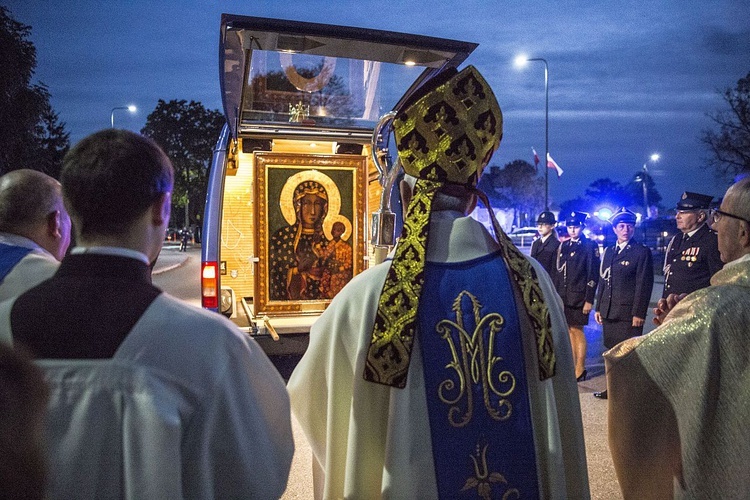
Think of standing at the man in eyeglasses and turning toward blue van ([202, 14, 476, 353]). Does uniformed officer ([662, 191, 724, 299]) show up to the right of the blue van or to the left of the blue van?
right

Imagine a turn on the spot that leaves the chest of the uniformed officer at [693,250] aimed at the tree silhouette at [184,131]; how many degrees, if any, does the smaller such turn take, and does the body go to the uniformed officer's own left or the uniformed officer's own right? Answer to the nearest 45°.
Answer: approximately 90° to the uniformed officer's own right

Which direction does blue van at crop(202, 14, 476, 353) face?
away from the camera

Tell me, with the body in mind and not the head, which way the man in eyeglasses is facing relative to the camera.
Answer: to the viewer's left

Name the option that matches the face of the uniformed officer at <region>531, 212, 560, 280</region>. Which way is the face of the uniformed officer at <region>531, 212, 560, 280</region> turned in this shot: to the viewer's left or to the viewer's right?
to the viewer's left

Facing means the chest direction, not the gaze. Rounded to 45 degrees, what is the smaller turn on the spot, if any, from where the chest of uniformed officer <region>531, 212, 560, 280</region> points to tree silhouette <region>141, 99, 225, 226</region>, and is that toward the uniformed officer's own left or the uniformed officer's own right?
approximately 90° to the uniformed officer's own right
